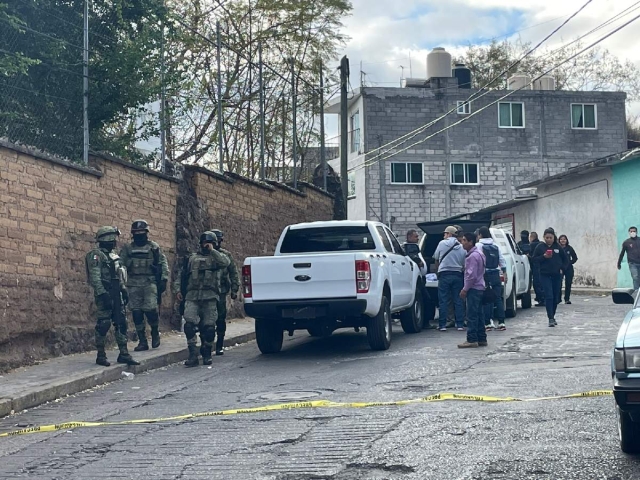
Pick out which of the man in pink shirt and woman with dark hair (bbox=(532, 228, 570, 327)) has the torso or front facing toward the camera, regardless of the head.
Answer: the woman with dark hair

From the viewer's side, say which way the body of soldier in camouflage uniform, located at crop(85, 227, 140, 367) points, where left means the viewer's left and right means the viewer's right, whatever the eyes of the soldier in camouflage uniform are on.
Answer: facing the viewer and to the right of the viewer

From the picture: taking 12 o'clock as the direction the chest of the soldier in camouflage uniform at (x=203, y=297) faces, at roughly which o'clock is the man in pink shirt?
The man in pink shirt is roughly at 9 o'clock from the soldier in camouflage uniform.

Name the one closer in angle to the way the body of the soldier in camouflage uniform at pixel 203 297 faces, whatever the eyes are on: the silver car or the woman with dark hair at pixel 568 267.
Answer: the silver car

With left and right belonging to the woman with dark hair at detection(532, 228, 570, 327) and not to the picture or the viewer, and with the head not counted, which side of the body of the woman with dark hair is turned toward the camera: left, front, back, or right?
front

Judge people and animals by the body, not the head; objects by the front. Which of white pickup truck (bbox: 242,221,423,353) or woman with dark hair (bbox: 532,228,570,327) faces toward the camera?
the woman with dark hair

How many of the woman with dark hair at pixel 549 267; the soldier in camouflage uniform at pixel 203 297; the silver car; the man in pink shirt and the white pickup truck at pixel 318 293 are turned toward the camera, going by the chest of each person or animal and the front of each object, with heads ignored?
3

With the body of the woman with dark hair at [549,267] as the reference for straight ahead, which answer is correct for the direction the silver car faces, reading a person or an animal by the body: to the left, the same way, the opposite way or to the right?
the same way

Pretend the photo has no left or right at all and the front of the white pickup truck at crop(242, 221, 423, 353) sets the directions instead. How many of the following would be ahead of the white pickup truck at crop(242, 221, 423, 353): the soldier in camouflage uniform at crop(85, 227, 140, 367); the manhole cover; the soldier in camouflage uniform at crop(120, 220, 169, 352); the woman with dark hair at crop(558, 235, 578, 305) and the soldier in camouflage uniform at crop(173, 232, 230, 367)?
1

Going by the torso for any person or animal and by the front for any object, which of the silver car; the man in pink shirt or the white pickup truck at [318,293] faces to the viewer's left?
the man in pink shirt

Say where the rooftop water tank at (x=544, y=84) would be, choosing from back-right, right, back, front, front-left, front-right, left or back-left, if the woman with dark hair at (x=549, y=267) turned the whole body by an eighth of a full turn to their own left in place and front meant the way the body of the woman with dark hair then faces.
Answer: back-left

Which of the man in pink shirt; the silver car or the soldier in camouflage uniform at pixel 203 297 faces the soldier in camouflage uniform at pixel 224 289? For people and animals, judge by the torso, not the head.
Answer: the man in pink shirt

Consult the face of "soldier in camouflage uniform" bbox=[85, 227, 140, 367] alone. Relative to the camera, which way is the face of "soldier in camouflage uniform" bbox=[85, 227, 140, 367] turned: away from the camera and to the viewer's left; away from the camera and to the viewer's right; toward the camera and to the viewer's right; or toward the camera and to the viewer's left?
toward the camera and to the viewer's right

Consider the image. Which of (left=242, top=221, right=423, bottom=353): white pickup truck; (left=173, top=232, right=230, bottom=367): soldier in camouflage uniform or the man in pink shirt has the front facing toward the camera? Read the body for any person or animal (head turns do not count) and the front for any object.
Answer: the soldier in camouflage uniform

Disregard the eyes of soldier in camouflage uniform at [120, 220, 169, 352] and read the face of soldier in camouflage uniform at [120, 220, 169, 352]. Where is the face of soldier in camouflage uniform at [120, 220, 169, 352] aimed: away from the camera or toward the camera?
toward the camera

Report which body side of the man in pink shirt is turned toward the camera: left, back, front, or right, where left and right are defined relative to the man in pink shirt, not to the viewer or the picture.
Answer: left
